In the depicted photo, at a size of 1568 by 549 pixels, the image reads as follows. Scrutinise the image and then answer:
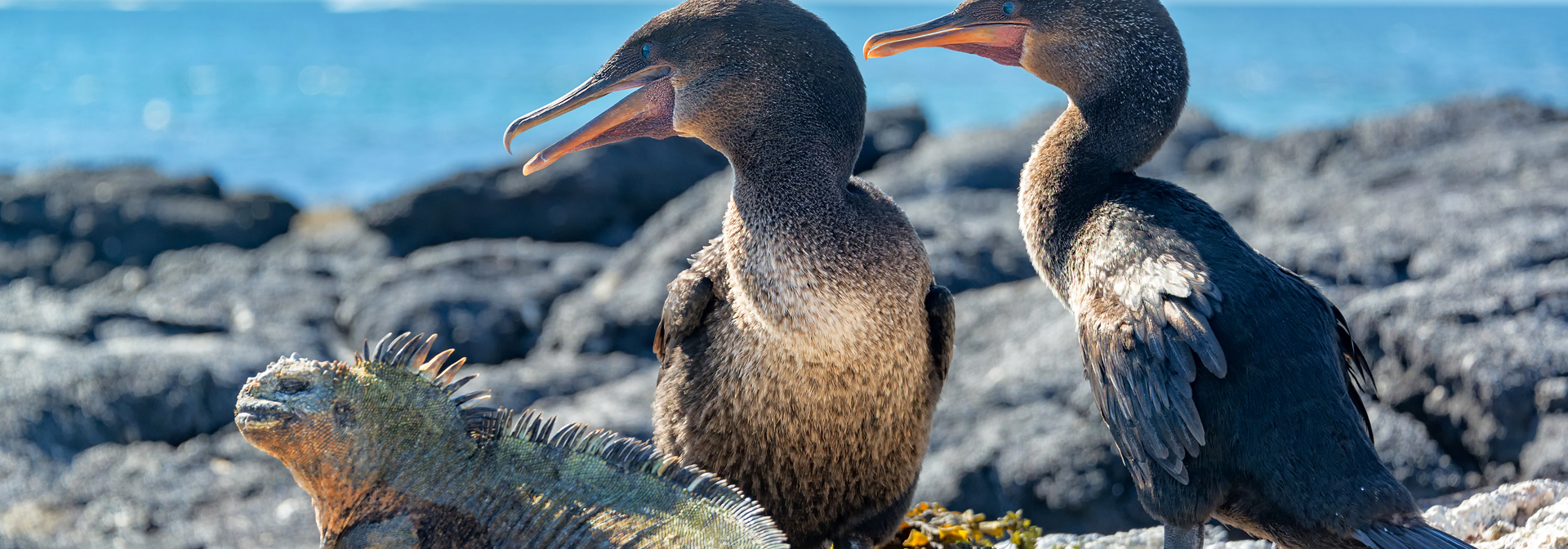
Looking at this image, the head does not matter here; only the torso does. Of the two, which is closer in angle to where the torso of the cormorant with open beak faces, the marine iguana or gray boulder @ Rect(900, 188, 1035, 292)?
the marine iguana

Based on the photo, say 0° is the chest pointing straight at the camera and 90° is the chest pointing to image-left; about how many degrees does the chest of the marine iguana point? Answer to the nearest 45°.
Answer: approximately 90°

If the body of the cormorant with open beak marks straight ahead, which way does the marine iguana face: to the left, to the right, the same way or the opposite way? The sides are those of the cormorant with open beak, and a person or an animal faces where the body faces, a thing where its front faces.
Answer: to the right

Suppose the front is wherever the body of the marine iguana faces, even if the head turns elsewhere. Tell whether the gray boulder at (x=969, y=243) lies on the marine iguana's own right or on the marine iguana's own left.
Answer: on the marine iguana's own right

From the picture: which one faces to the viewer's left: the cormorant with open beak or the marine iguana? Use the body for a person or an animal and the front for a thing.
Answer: the marine iguana

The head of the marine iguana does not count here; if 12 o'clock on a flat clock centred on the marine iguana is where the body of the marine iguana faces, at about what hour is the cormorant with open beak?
The cormorant with open beak is roughly at 5 o'clock from the marine iguana.

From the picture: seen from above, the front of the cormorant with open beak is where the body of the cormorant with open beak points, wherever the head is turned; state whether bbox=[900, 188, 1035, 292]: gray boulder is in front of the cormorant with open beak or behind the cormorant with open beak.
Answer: behind

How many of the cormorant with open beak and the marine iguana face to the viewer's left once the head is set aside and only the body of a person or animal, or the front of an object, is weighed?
1
